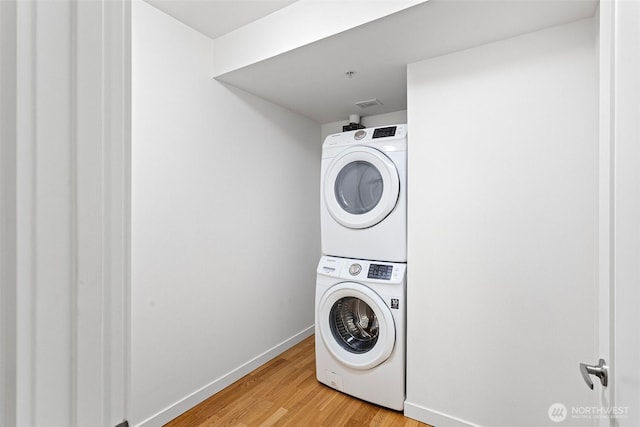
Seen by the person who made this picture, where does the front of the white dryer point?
facing the viewer and to the left of the viewer

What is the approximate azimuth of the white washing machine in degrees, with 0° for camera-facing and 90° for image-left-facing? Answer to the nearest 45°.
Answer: approximately 45°
